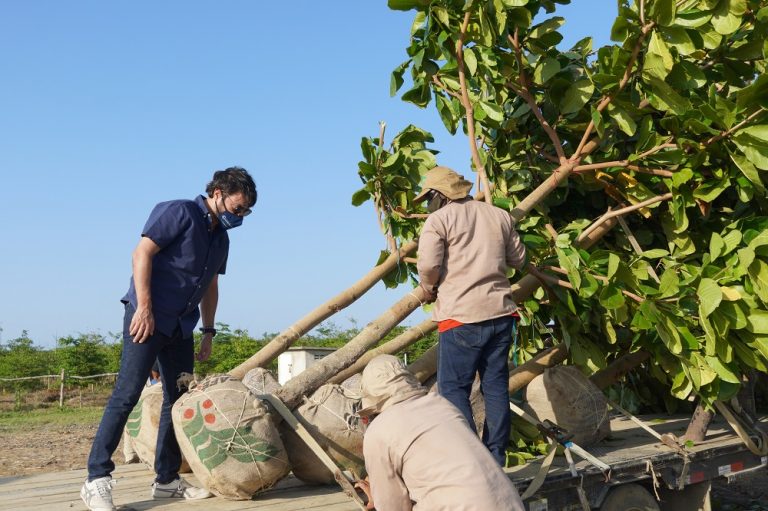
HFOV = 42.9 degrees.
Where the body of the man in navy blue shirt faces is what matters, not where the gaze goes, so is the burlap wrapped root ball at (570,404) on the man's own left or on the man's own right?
on the man's own left

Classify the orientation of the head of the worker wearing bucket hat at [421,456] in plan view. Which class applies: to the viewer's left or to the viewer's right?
to the viewer's left

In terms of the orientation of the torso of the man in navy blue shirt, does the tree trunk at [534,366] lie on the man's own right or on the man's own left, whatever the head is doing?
on the man's own left

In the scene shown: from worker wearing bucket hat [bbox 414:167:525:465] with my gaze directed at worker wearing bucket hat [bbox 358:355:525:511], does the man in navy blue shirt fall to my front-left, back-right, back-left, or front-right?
front-right

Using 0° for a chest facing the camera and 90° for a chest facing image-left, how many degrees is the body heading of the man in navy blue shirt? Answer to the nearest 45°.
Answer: approximately 315°

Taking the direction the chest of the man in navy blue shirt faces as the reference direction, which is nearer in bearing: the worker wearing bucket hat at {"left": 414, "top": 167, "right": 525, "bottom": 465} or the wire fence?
the worker wearing bucket hat

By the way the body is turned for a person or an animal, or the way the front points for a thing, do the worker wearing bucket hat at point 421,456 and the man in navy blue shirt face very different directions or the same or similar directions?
very different directions

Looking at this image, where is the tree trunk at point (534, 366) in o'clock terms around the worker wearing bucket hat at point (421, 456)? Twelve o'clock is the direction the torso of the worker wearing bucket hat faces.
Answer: The tree trunk is roughly at 2 o'clock from the worker wearing bucket hat.

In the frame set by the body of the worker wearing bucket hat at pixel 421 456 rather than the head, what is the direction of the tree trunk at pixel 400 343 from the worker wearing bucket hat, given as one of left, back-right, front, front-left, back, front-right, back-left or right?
front-right

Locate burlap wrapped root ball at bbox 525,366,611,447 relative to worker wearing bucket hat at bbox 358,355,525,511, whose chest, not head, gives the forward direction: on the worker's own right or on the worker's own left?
on the worker's own right
